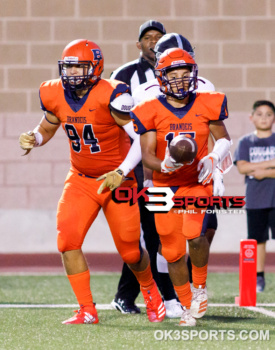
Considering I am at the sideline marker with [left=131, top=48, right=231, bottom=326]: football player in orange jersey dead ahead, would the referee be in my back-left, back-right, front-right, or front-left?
front-right

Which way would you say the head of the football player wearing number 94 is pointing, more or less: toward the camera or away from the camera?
toward the camera

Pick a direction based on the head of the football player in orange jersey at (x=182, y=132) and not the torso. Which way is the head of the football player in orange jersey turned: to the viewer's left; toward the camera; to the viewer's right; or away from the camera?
toward the camera

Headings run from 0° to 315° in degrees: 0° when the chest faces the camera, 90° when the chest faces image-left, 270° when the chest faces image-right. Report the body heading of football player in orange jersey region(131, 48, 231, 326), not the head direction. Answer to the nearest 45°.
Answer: approximately 0°

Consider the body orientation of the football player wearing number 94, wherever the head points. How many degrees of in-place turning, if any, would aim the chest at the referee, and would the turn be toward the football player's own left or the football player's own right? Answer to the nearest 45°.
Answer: approximately 180°

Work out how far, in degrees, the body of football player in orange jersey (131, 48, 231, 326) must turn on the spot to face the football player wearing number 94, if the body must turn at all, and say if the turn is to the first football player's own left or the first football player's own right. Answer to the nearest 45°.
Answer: approximately 90° to the first football player's own right

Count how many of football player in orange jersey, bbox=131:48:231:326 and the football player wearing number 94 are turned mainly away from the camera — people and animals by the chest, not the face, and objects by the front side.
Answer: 0

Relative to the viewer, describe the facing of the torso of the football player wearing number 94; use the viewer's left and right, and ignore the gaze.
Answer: facing the viewer and to the left of the viewer
